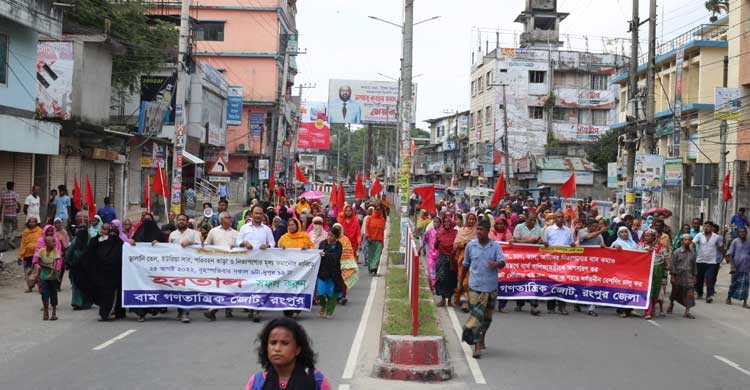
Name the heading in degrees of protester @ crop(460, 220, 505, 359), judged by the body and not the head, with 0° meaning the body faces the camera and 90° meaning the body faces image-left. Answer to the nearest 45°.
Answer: approximately 0°

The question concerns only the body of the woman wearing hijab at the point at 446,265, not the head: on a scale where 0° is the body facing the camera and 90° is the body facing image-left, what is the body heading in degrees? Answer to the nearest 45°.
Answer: approximately 0°

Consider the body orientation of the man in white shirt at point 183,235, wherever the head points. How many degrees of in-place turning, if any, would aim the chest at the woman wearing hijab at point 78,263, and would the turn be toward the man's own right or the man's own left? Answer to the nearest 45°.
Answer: approximately 90° to the man's own right

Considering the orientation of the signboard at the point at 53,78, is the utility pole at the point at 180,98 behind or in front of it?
in front

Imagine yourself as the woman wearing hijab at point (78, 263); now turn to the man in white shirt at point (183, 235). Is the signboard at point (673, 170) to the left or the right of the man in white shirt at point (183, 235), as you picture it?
left

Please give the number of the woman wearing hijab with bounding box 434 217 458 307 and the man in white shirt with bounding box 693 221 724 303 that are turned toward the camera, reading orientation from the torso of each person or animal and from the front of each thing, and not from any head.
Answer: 2

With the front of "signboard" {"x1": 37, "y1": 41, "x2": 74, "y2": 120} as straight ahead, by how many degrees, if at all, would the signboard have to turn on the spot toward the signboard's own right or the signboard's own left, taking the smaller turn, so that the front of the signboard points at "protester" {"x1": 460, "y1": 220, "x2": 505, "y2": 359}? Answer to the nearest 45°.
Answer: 0° — it already faces them
